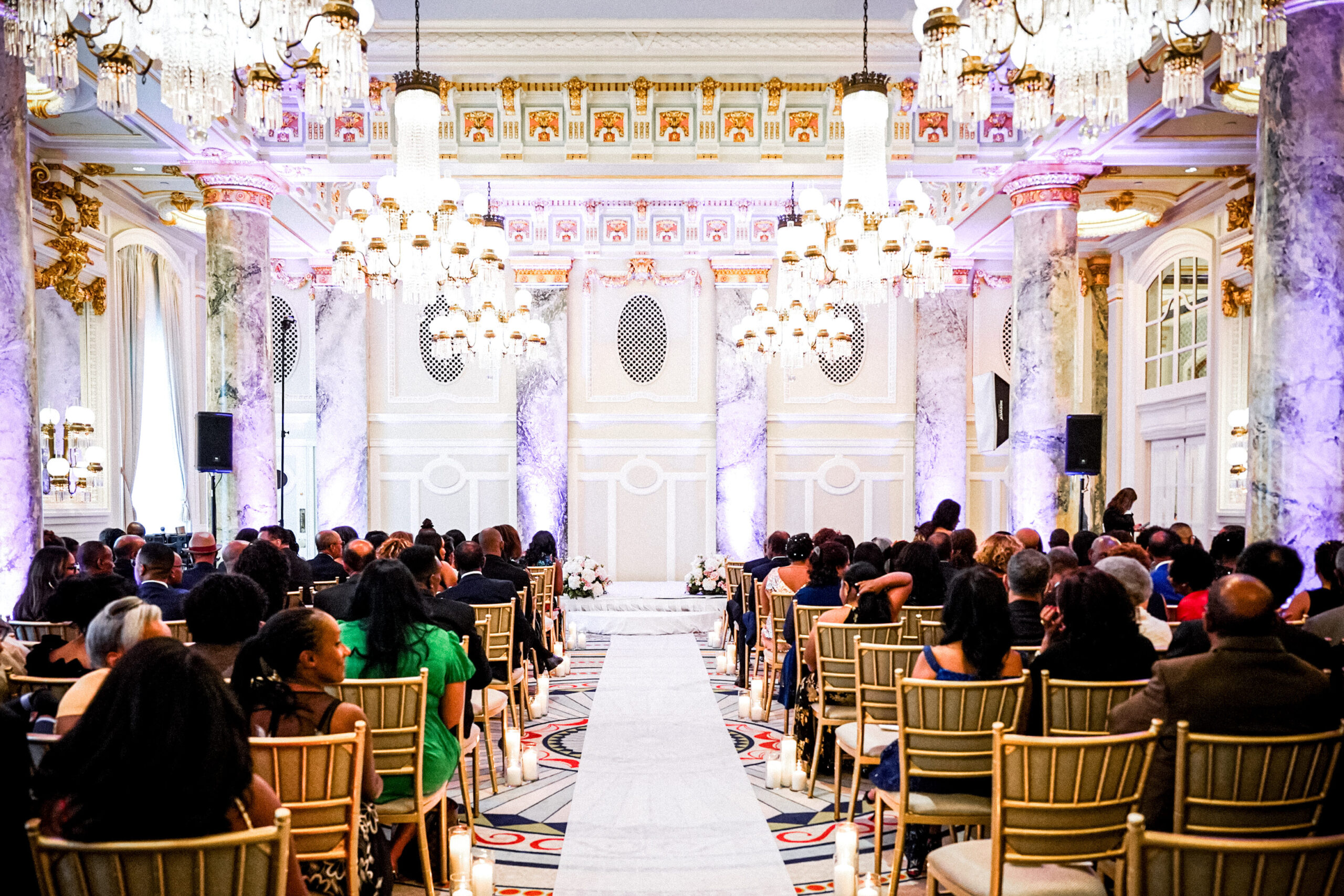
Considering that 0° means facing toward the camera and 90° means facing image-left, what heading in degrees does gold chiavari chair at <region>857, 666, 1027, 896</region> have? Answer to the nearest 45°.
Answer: approximately 135°

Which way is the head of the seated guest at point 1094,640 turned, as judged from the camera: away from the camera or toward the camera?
away from the camera

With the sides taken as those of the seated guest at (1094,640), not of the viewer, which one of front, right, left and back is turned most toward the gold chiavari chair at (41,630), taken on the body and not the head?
left

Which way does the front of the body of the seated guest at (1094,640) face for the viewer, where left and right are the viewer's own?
facing away from the viewer

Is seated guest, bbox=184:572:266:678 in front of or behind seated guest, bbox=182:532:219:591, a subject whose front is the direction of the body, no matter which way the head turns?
behind

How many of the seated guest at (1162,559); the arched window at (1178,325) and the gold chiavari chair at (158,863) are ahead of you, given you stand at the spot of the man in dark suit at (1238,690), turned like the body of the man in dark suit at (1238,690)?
2

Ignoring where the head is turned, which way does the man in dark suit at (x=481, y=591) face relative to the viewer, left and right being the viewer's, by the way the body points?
facing away from the viewer

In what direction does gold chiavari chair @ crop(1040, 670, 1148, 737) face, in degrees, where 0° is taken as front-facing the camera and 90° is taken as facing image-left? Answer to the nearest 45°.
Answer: approximately 180°

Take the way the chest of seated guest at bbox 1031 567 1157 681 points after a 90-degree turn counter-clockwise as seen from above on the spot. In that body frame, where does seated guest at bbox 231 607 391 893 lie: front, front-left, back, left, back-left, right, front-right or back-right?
front-left

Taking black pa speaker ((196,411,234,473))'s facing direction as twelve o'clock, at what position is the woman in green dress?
The woman in green dress is roughly at 12 o'clock from the black pa speaker.

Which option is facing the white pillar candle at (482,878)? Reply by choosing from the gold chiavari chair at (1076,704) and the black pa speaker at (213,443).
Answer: the black pa speaker

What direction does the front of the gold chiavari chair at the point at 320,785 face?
away from the camera
